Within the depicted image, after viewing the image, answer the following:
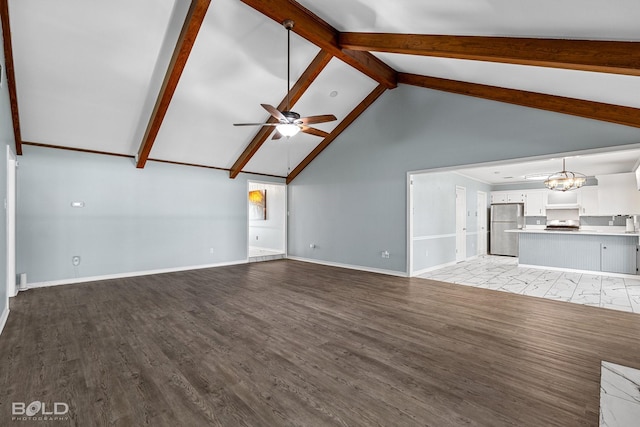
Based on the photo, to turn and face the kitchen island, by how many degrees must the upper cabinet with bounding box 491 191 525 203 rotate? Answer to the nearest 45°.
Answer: approximately 45° to its left

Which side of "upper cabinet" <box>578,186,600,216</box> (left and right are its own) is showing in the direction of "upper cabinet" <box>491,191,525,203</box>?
right

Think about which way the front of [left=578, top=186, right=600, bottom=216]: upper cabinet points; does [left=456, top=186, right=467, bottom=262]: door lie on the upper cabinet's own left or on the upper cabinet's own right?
on the upper cabinet's own right

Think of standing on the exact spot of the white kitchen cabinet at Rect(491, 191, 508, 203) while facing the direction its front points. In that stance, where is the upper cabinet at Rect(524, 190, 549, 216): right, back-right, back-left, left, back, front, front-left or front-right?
left

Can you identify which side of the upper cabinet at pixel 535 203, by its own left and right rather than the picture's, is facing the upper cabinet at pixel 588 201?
left

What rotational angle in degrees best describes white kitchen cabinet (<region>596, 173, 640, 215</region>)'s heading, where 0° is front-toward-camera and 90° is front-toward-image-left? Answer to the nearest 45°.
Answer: approximately 0°
